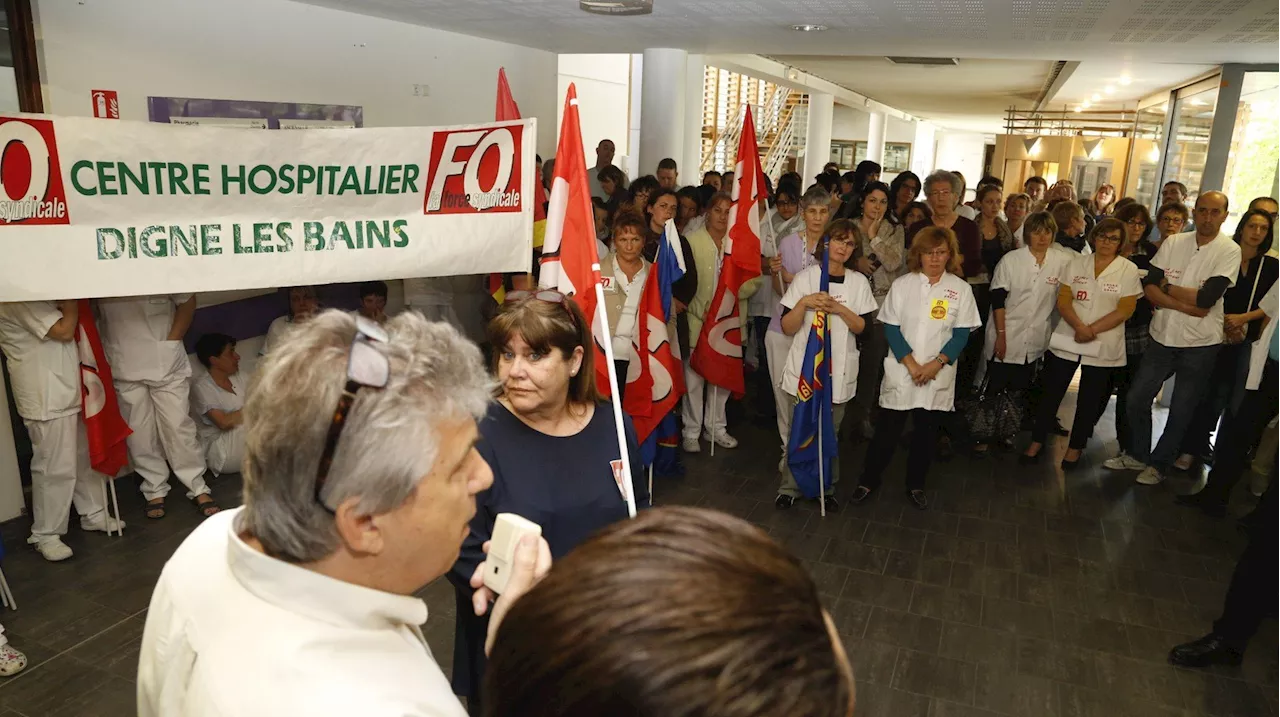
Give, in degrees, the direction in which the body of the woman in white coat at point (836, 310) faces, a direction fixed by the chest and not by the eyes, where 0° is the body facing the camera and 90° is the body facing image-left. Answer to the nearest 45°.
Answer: approximately 0°

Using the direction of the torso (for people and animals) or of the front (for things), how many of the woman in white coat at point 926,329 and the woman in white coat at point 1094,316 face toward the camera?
2

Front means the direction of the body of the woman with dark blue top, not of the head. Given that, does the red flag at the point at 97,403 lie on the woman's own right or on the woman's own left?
on the woman's own right

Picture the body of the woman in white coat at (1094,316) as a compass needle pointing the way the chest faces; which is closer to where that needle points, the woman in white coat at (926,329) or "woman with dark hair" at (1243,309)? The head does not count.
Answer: the woman in white coat

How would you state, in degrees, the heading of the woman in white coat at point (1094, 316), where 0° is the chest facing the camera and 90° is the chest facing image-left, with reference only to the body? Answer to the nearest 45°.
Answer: approximately 0°
